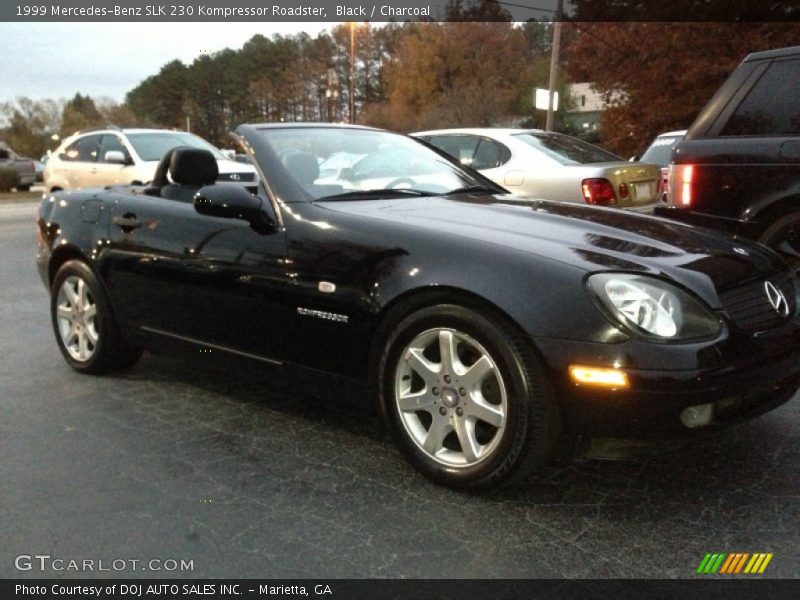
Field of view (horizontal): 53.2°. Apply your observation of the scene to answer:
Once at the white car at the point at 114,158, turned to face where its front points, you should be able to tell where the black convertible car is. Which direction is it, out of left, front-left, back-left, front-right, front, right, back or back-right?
front-right

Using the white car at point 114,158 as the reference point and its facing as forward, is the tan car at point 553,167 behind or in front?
in front

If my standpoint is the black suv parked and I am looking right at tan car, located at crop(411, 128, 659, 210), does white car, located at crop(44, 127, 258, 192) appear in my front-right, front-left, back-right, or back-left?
front-left

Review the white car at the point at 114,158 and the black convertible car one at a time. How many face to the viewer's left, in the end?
0

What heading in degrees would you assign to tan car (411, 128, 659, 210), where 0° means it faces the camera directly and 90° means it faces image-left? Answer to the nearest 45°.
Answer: approximately 135°

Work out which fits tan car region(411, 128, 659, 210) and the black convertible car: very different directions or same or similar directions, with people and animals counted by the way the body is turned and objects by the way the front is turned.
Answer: very different directions

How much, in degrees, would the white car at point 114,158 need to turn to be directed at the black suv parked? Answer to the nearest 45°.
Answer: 0° — it already faces it

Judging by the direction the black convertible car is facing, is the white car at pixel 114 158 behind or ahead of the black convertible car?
behind

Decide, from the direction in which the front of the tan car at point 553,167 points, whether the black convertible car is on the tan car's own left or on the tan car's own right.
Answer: on the tan car's own left

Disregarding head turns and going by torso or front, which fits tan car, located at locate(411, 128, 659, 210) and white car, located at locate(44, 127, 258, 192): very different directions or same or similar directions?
very different directions

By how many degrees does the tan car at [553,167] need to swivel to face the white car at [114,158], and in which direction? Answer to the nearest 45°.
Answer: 0° — it already faces it

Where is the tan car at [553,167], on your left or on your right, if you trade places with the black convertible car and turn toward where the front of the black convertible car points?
on your left

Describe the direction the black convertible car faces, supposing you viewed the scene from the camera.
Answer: facing the viewer and to the right of the viewer

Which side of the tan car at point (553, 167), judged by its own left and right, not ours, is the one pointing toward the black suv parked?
back

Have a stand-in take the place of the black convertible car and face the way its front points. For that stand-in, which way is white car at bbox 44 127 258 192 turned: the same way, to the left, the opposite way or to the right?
the same way
